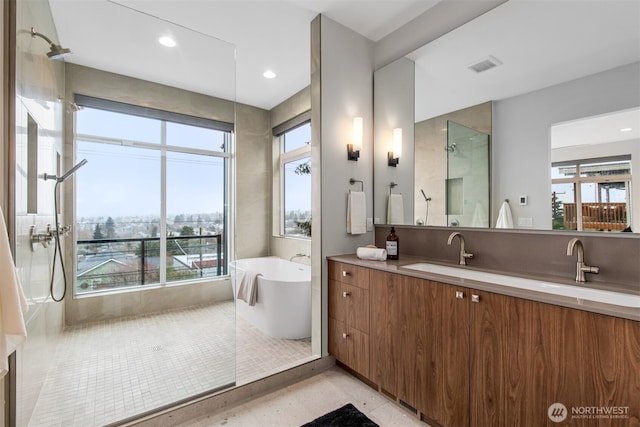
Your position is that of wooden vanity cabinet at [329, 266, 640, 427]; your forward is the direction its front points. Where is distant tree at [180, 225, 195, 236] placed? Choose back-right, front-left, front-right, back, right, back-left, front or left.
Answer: front-right

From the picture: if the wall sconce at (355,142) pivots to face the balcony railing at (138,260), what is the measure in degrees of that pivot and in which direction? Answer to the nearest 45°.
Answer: approximately 90° to its right

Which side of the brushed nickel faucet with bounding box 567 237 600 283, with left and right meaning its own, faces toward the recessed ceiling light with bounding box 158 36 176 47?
front

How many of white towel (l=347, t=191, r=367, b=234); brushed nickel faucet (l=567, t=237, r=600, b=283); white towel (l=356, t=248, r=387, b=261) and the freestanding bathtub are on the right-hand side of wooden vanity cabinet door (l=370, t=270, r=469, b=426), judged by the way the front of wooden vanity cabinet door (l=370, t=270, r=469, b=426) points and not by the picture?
3

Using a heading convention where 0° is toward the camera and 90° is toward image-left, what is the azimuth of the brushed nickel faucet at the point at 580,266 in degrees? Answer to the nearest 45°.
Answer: approximately 45°

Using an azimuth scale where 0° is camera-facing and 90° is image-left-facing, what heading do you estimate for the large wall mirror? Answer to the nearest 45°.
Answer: approximately 45°

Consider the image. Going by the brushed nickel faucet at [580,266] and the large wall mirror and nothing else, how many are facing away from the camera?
0

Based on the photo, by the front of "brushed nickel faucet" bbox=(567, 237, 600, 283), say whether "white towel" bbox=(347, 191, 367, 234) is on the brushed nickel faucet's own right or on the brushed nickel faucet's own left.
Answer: on the brushed nickel faucet's own right

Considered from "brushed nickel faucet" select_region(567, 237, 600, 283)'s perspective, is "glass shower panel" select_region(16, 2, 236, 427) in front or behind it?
in front
